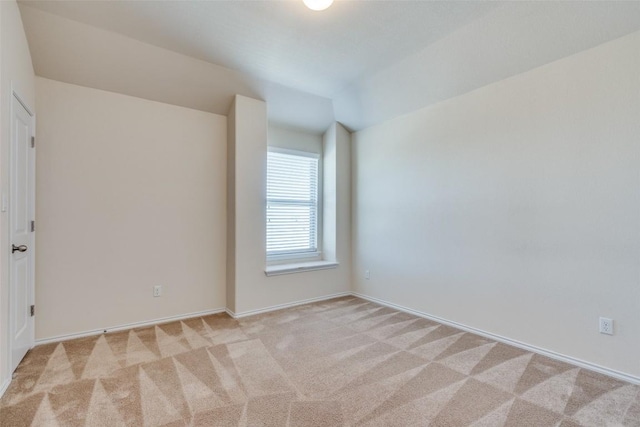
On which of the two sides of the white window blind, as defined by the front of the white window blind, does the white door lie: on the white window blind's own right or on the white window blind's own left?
on the white window blind's own right

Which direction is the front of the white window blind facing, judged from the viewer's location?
facing the viewer and to the right of the viewer

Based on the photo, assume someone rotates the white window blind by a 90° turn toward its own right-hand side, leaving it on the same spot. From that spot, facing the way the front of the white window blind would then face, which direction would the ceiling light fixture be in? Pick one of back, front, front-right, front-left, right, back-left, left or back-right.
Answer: front-left
